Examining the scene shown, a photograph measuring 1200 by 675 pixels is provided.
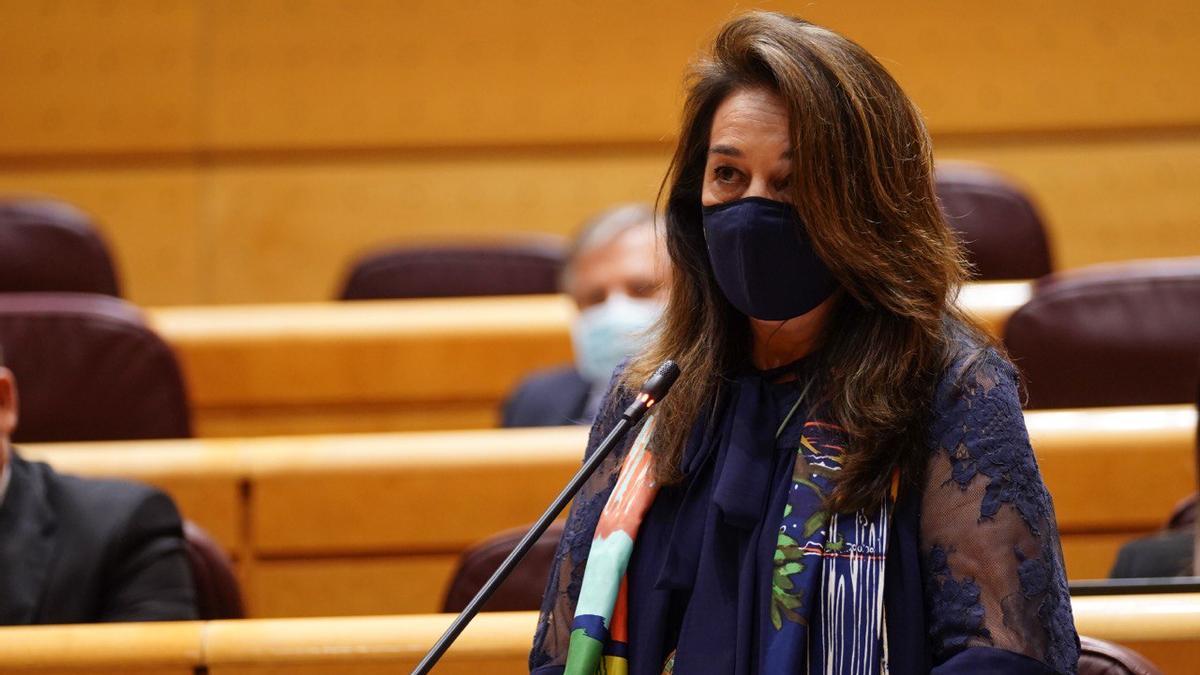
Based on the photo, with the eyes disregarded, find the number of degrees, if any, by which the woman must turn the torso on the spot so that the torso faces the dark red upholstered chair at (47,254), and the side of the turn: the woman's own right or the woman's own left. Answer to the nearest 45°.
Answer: approximately 90° to the woman's own right

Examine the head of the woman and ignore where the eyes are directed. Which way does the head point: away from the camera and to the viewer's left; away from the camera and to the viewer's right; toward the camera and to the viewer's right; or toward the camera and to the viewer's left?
toward the camera and to the viewer's left

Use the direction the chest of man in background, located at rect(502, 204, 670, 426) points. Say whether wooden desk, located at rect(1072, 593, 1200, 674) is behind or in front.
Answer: in front

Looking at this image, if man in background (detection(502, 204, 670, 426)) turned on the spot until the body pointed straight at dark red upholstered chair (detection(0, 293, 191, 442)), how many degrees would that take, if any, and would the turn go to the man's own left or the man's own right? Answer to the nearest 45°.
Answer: approximately 90° to the man's own right

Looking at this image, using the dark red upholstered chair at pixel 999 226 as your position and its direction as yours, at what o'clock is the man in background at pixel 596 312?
The man in background is roughly at 2 o'clock from the dark red upholstered chair.

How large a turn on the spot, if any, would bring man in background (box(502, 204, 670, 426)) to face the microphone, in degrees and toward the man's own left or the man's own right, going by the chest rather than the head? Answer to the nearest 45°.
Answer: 0° — they already face it

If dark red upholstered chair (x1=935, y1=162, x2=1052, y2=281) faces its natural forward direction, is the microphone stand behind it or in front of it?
in front

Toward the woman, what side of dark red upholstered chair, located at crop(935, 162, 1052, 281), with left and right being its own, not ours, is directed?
front
